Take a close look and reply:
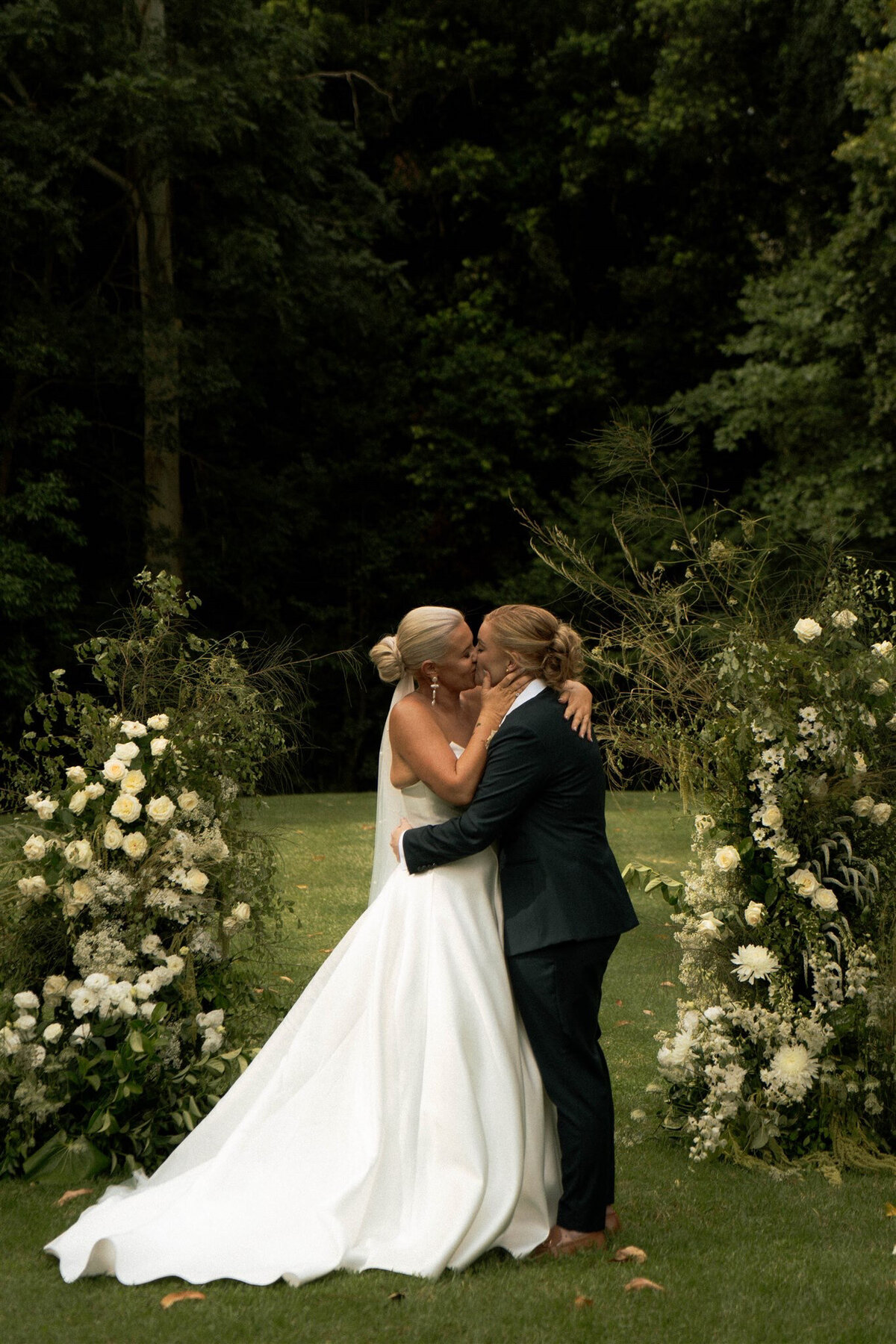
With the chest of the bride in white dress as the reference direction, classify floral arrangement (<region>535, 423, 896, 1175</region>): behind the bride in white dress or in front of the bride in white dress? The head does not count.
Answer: in front

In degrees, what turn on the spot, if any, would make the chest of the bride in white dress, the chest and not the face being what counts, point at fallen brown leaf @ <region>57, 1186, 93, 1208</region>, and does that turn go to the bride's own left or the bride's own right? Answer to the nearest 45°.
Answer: approximately 135° to the bride's own left

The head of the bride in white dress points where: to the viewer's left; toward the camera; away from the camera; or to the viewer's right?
to the viewer's right

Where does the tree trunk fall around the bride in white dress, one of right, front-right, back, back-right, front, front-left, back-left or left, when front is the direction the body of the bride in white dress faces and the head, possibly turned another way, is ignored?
left

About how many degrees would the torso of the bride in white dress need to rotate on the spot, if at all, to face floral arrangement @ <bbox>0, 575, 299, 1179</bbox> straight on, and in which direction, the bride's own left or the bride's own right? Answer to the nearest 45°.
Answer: approximately 135° to the bride's own left

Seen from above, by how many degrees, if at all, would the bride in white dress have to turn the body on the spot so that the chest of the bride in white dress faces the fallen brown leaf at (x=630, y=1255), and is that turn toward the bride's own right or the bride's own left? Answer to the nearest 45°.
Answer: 0° — they already face it

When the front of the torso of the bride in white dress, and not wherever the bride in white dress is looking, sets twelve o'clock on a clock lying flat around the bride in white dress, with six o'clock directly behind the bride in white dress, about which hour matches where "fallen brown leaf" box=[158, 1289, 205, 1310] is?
The fallen brown leaf is roughly at 5 o'clock from the bride in white dress.

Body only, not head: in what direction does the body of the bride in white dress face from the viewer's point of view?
to the viewer's right

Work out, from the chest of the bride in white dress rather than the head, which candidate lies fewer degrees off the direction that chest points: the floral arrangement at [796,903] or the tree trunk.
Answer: the floral arrangement

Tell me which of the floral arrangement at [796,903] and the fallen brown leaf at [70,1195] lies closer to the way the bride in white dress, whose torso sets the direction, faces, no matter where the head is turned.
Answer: the floral arrangement
